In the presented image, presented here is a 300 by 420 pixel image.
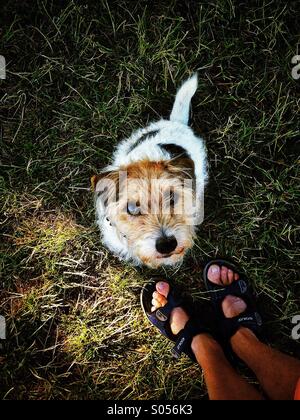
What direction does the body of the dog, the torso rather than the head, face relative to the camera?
toward the camera
